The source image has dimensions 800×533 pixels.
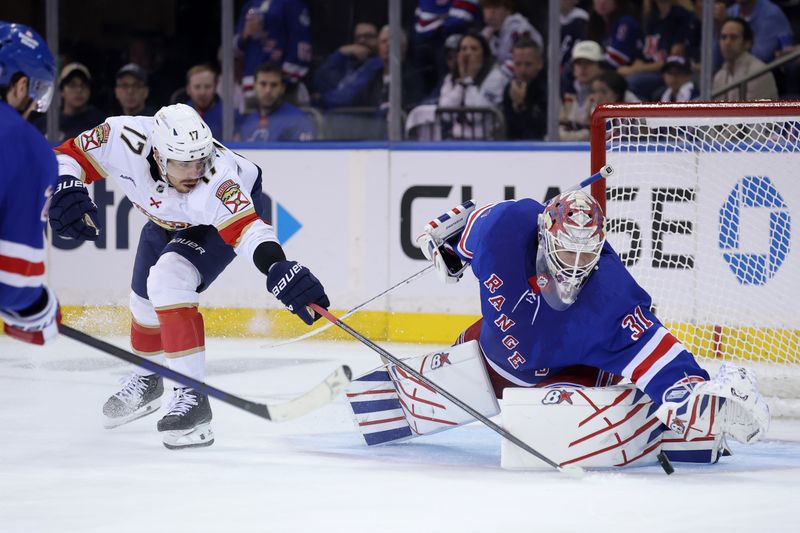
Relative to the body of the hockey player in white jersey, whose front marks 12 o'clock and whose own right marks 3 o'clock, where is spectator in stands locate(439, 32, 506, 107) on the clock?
The spectator in stands is roughly at 7 o'clock from the hockey player in white jersey.

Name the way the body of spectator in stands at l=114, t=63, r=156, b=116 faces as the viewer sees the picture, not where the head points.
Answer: toward the camera

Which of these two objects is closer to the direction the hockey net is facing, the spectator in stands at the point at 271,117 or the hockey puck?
the hockey puck

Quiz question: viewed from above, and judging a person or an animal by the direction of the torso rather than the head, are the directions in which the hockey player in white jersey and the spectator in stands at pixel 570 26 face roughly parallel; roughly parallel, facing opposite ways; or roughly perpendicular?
roughly parallel

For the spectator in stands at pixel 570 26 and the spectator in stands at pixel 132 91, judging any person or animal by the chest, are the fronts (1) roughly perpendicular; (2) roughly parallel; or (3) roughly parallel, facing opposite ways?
roughly parallel

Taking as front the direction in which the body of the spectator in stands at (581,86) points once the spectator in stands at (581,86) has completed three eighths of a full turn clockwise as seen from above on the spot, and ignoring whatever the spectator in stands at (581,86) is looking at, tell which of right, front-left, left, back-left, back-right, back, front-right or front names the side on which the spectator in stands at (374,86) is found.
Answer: front-left

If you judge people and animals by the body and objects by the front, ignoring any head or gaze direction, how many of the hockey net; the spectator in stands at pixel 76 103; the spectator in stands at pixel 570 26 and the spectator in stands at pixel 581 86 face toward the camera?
4

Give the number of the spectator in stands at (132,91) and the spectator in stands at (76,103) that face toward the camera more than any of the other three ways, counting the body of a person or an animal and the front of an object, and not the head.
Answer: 2

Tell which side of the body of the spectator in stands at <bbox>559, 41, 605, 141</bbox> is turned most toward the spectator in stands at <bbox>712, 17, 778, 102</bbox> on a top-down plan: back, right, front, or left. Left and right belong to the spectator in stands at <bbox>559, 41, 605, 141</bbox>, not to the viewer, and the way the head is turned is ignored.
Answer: left

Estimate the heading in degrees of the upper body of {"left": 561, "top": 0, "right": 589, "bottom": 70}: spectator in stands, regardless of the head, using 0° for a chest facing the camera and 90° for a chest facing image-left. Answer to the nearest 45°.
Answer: approximately 0°

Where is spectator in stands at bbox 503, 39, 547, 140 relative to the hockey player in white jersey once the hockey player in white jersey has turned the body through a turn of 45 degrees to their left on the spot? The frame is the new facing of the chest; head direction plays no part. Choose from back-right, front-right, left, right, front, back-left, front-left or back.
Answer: left
